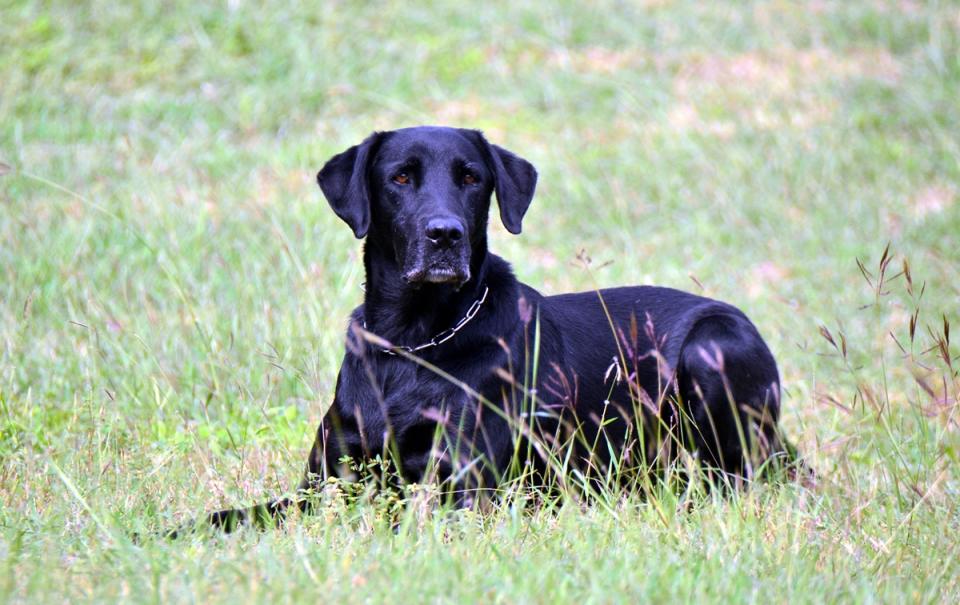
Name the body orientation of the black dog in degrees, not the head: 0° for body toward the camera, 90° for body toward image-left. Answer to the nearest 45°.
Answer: approximately 45°
